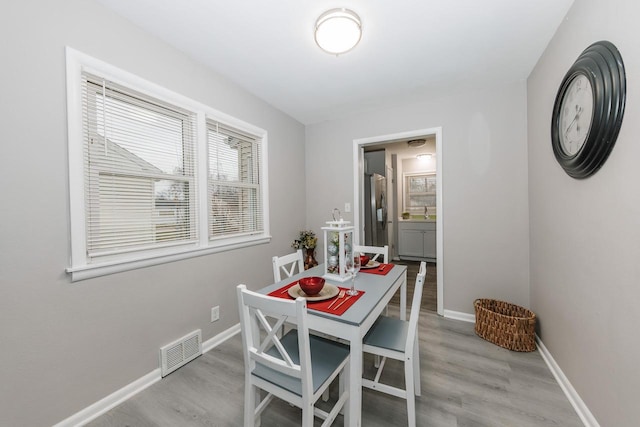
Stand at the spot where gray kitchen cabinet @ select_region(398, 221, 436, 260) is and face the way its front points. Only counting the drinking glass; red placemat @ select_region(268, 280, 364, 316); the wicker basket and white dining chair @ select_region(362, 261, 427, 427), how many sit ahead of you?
4

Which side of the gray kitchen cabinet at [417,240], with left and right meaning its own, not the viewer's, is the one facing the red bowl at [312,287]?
front

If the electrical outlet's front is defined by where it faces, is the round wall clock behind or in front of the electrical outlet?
in front

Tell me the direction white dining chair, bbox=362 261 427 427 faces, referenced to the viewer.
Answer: facing to the left of the viewer

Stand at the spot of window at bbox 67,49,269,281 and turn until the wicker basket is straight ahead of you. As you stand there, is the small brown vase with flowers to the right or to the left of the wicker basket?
left

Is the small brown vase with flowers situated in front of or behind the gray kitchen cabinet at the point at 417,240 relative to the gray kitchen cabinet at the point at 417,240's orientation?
in front

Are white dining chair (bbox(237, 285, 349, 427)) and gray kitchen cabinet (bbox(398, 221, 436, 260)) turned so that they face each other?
yes

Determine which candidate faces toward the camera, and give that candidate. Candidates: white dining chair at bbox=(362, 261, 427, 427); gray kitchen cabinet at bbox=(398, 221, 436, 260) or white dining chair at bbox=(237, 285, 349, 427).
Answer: the gray kitchen cabinet

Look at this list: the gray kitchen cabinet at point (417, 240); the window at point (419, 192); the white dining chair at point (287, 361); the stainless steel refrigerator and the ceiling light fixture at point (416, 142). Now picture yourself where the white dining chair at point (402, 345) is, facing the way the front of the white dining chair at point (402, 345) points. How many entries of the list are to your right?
4

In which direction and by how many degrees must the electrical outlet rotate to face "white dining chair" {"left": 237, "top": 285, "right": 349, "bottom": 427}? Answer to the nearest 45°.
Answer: approximately 45° to its right

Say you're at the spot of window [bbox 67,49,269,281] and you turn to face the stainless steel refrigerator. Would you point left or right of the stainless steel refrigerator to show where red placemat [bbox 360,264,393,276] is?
right

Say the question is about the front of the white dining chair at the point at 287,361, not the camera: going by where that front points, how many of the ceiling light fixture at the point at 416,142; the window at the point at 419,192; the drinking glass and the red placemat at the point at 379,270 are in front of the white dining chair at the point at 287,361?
4

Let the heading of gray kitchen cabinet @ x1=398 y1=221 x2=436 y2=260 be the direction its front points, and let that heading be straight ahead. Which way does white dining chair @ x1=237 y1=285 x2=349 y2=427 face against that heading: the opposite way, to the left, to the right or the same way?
the opposite way

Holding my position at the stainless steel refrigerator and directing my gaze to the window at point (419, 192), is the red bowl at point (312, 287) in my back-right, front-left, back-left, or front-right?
back-right

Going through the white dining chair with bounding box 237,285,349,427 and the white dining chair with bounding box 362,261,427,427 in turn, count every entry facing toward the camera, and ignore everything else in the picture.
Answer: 0

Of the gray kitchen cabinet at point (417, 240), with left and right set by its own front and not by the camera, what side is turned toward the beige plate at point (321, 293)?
front

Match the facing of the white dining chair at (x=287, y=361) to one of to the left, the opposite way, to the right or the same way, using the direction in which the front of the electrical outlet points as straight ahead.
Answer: to the left
